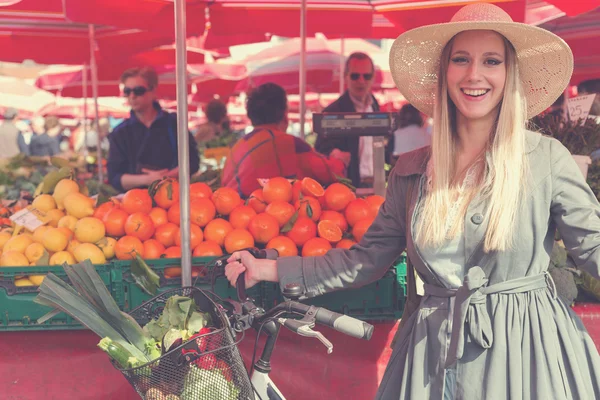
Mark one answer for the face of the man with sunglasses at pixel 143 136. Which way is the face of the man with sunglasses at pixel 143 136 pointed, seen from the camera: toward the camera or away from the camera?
toward the camera

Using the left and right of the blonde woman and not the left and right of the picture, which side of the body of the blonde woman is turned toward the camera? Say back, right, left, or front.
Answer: front

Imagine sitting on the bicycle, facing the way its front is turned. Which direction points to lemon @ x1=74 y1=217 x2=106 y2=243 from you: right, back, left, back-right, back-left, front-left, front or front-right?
right

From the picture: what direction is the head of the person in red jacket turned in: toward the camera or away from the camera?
away from the camera

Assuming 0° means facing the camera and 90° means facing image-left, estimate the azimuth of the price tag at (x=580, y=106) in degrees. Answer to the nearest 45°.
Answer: approximately 0°

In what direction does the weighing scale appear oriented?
toward the camera

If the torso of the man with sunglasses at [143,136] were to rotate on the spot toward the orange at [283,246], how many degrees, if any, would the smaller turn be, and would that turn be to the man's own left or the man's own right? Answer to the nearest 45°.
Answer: approximately 45° to the man's own left

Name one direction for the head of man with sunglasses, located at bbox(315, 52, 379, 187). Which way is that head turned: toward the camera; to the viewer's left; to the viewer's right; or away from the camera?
toward the camera
